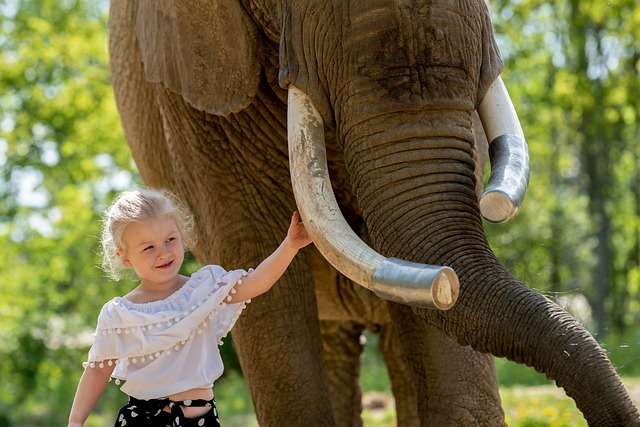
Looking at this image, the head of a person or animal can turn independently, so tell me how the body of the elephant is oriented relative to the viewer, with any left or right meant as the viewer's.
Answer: facing the viewer and to the right of the viewer

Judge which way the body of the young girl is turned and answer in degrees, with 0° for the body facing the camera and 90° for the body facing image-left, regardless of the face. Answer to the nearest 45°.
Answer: approximately 0°

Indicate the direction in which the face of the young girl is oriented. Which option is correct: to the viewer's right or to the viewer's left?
to the viewer's right
